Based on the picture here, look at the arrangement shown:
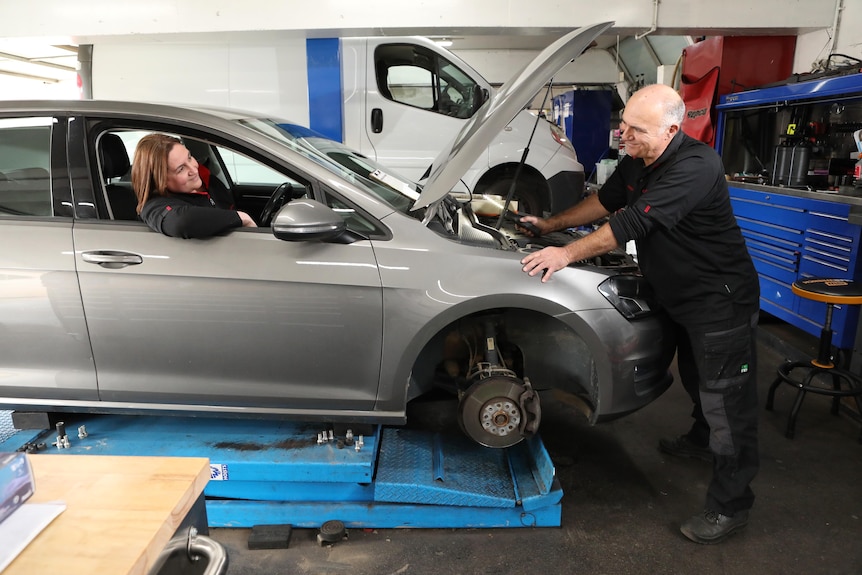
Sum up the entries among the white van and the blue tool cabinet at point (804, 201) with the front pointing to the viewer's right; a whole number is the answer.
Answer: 1

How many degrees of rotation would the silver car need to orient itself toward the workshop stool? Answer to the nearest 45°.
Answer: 0° — it already faces it

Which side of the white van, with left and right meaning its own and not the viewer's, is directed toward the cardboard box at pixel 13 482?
right

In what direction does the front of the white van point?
to the viewer's right

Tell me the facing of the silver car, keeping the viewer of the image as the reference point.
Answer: facing to the right of the viewer

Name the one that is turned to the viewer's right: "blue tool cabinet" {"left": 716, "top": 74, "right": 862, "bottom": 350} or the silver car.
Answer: the silver car

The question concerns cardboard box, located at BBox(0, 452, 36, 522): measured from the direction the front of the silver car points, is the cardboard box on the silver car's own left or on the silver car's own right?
on the silver car's own right

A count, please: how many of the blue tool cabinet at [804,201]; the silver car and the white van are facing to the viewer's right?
2

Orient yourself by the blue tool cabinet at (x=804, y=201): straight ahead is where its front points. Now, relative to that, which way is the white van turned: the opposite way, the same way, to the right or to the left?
the opposite way

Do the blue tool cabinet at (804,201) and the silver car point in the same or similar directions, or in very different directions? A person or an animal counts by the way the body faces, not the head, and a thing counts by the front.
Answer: very different directions

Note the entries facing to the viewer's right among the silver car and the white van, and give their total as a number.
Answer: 2

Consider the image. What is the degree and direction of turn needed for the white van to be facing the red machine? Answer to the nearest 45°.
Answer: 0° — it already faces it
